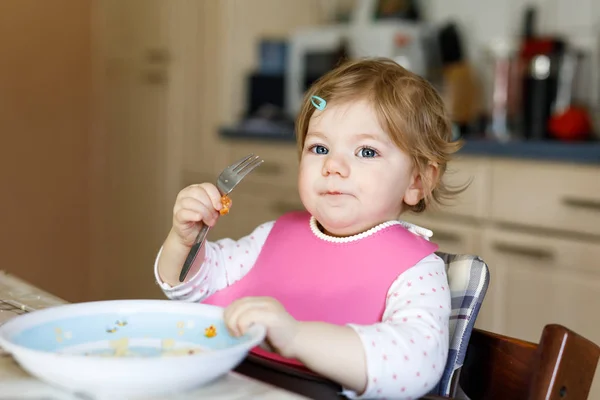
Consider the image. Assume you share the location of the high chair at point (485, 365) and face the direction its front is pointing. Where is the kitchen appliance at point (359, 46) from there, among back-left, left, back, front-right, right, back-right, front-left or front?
back-right

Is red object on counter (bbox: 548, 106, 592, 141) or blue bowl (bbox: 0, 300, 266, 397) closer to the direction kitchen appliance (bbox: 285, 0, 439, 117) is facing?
the blue bowl

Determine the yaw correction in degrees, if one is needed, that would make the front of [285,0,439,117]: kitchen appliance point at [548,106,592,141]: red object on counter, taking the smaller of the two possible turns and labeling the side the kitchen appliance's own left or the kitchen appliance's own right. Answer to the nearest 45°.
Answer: approximately 45° to the kitchen appliance's own left

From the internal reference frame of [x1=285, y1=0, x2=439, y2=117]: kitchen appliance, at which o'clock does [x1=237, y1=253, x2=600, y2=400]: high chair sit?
The high chair is roughly at 12 o'clock from the kitchen appliance.

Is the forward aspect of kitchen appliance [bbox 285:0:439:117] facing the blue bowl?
yes

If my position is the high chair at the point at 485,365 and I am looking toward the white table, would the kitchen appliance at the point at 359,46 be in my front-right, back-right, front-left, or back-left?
back-right

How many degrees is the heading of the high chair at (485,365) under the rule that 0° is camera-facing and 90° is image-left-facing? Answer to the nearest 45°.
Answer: approximately 45°

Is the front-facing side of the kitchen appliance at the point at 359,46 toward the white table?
yes

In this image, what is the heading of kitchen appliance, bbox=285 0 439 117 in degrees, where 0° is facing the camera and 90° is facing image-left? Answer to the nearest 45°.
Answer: approximately 0°
